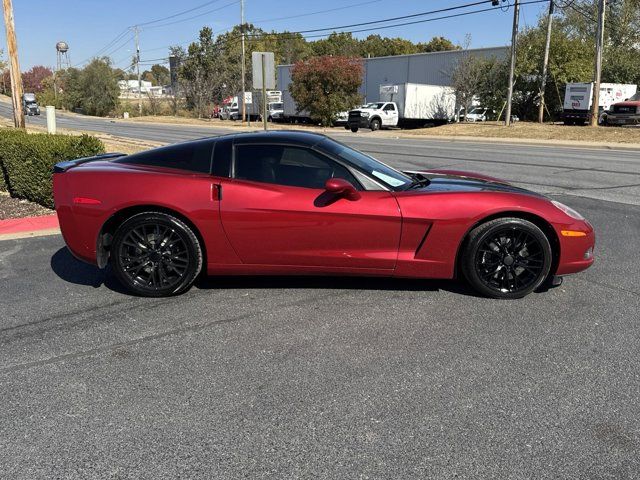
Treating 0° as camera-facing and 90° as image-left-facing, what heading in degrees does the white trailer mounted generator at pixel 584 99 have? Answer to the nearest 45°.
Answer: approximately 225°

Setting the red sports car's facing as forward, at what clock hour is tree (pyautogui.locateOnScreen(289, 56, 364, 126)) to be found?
The tree is roughly at 9 o'clock from the red sports car.

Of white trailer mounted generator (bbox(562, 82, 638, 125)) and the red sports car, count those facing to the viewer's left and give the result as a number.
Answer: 0

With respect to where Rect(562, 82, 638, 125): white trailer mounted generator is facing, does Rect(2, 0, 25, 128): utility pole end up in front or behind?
behind

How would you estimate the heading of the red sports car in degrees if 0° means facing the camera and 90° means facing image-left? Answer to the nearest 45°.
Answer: approximately 270°

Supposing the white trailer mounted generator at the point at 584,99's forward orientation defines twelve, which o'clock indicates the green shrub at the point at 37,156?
The green shrub is roughly at 5 o'clock from the white trailer mounted generator.

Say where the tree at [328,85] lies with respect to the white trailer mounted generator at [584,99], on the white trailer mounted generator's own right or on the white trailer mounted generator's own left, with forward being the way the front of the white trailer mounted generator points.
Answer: on the white trailer mounted generator's own left

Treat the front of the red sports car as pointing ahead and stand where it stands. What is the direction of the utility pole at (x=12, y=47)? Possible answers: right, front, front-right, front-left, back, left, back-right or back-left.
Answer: back-left
